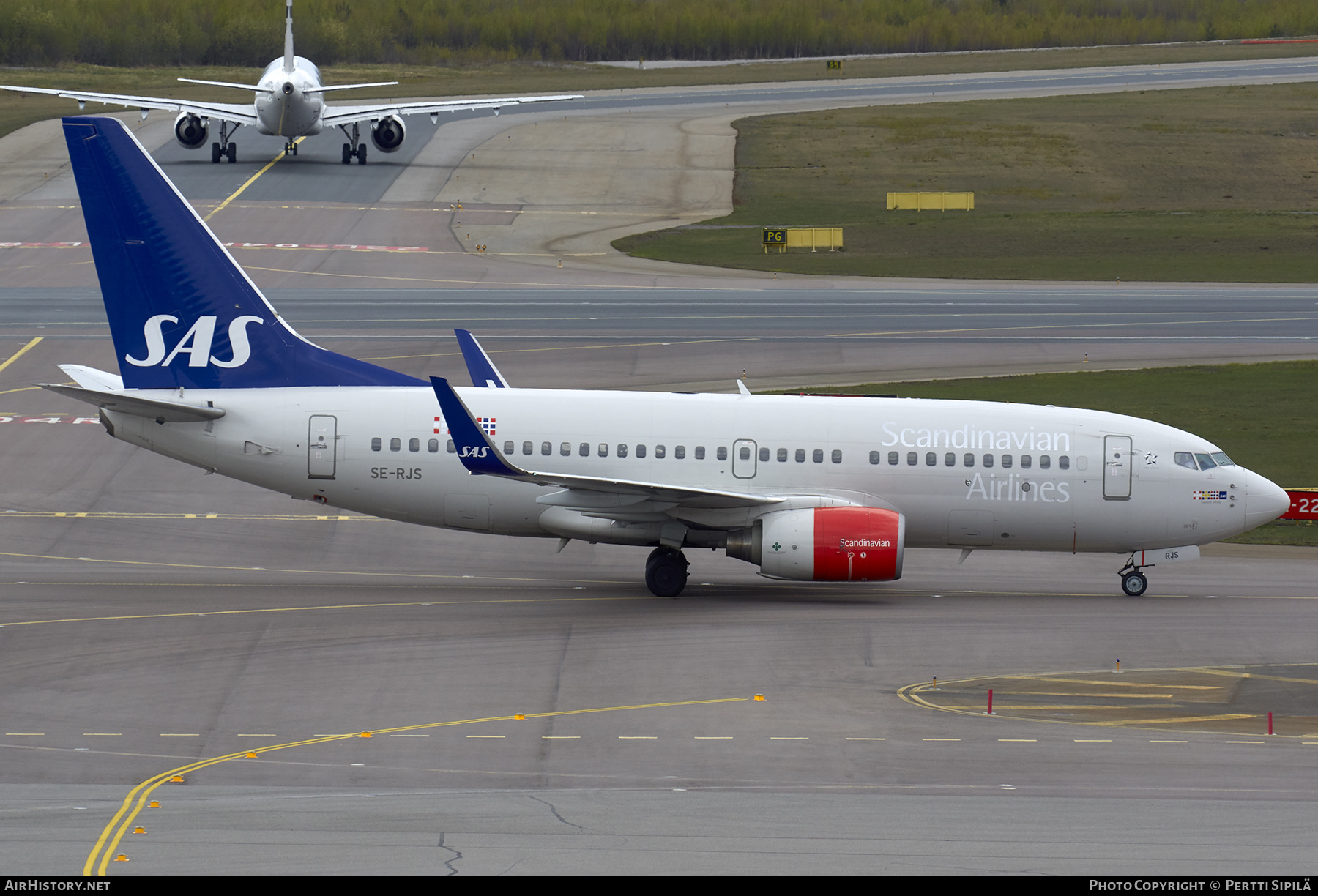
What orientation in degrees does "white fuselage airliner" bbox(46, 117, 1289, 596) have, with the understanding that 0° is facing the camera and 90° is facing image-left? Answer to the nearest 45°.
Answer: approximately 270°
